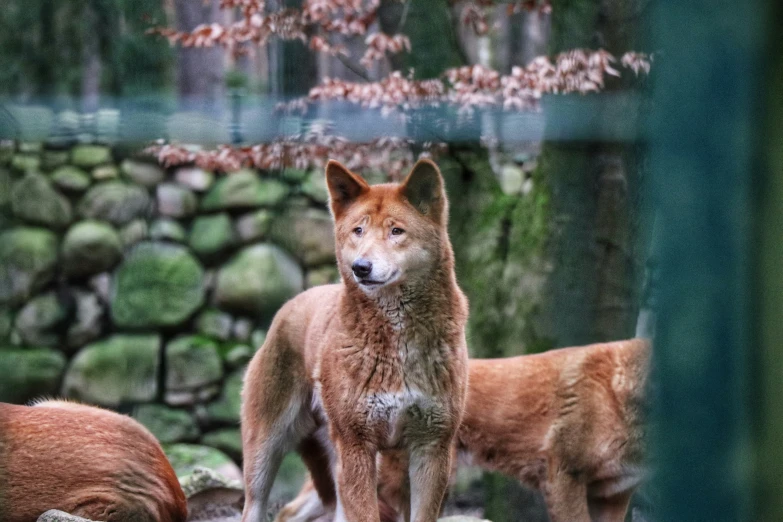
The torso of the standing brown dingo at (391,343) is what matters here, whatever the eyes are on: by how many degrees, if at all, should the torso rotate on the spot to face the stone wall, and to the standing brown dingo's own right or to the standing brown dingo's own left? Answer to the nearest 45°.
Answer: approximately 180°

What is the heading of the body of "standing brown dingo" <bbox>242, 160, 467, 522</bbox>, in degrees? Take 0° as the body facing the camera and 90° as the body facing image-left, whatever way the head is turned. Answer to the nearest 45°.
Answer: approximately 315°

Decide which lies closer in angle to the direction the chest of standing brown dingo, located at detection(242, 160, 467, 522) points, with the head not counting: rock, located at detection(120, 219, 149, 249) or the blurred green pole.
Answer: the blurred green pole
